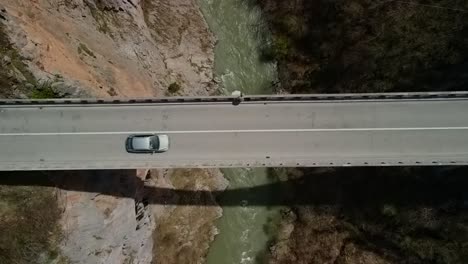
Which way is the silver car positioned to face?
to the viewer's right
